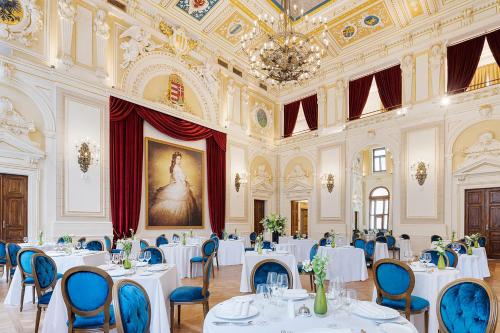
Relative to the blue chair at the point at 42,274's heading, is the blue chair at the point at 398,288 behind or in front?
in front

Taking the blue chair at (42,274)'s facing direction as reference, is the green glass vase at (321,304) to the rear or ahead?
ahead

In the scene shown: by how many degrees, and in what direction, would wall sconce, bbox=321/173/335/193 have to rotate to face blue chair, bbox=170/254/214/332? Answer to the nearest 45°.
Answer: approximately 45° to its left

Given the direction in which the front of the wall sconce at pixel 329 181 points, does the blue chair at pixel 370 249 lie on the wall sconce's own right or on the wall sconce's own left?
on the wall sconce's own left

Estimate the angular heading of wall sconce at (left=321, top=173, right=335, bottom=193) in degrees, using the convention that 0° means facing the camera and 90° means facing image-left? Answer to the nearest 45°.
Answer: approximately 45°

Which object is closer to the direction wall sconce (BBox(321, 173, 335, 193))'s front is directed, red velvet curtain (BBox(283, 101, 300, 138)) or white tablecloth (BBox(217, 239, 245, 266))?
the white tablecloth

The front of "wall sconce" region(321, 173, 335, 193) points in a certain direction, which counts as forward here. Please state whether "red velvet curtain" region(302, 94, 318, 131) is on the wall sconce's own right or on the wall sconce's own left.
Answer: on the wall sconce's own right
